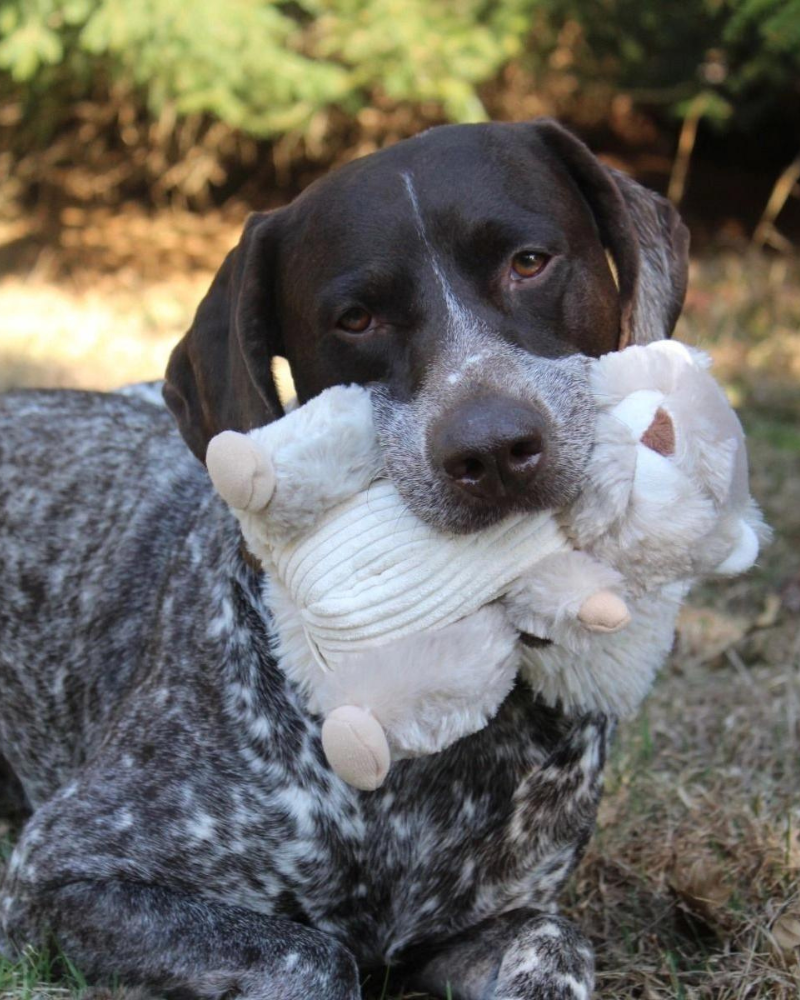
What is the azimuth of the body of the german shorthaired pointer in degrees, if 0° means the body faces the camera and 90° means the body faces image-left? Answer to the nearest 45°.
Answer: approximately 315°
